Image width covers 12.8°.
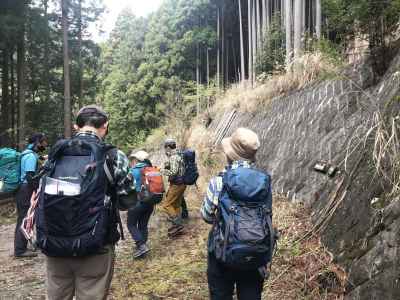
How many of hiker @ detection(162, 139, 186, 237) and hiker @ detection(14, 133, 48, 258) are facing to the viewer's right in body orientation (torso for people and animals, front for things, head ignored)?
1

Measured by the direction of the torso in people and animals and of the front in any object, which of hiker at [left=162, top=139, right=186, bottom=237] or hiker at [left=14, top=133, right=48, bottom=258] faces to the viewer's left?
hiker at [left=162, top=139, right=186, bottom=237]

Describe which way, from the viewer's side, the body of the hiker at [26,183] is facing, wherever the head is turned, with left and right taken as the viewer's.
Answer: facing to the right of the viewer

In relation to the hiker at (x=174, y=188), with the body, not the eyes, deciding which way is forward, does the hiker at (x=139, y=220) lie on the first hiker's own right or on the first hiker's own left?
on the first hiker's own left

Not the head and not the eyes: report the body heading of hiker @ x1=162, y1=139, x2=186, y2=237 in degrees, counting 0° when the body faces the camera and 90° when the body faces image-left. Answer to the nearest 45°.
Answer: approximately 90°

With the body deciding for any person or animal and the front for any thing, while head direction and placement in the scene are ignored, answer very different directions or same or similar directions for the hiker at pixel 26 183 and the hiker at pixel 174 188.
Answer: very different directions

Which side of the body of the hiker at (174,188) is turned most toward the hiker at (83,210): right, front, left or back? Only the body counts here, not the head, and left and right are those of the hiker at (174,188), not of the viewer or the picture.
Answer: left

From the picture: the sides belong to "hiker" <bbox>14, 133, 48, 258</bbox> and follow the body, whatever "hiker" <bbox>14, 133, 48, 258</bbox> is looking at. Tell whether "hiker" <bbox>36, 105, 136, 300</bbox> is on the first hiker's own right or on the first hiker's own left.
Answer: on the first hiker's own right

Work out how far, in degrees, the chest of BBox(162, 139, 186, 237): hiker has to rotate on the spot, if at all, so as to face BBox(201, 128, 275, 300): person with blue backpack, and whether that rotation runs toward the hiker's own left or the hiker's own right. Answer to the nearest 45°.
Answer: approximately 90° to the hiker's own left
